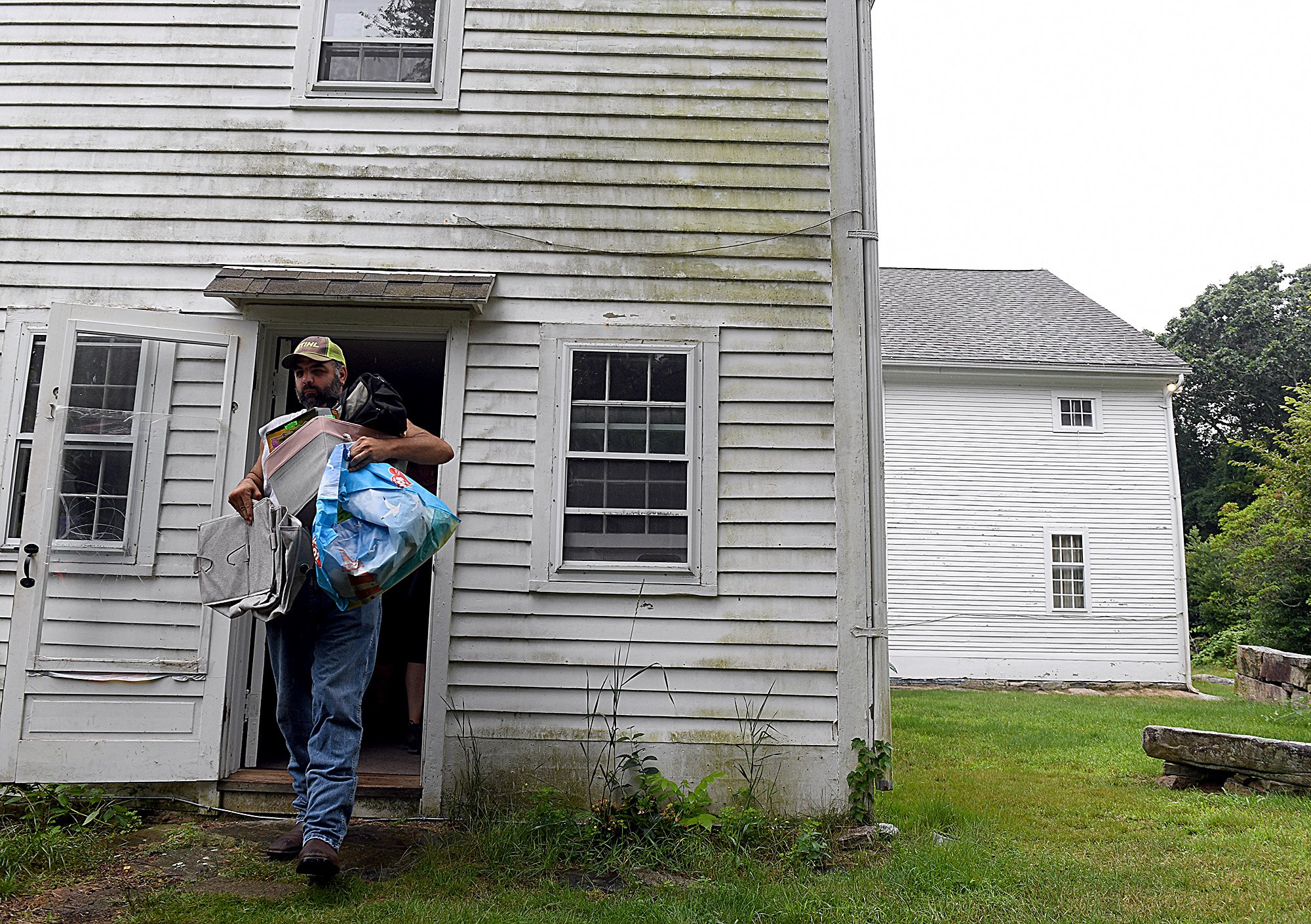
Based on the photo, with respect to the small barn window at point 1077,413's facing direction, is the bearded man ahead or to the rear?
ahead

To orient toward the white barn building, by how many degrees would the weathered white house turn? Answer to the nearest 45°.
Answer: approximately 135° to its left

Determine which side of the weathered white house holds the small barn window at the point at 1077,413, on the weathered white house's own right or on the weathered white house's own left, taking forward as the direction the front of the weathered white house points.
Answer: on the weathered white house's own left

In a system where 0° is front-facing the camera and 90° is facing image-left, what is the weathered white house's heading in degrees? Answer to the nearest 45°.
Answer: approximately 0°

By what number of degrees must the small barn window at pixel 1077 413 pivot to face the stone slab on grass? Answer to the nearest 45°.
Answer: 0° — it already faces it

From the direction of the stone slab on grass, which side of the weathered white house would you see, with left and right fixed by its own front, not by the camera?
left

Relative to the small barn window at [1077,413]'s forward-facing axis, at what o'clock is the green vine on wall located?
The green vine on wall is roughly at 12 o'clock from the small barn window.

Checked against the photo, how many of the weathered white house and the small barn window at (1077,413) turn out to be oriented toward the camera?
2

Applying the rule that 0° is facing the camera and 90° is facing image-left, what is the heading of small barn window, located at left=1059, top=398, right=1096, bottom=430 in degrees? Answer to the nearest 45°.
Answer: approximately 0°
